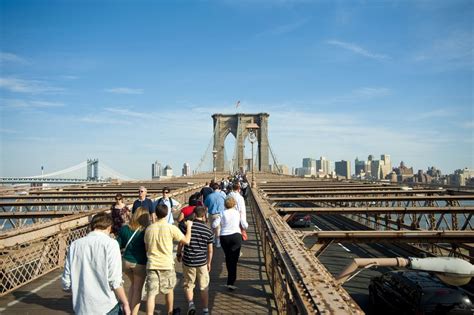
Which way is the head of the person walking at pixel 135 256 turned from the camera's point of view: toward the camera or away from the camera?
away from the camera

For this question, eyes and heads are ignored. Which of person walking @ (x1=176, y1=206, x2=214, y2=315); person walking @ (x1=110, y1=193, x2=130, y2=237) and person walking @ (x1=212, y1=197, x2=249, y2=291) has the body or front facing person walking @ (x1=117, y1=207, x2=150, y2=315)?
person walking @ (x1=110, y1=193, x2=130, y2=237)

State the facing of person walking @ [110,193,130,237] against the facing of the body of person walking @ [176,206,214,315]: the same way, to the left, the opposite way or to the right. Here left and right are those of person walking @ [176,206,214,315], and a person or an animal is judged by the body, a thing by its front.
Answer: the opposite way

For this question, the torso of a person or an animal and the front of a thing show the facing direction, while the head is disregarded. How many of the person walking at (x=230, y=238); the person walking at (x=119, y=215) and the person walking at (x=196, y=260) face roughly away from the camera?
2

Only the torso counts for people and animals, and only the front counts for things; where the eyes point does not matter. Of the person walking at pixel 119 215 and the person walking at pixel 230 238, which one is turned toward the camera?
the person walking at pixel 119 215

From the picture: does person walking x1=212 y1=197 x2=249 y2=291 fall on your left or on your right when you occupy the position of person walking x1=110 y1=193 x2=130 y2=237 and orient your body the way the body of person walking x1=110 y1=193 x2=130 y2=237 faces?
on your left

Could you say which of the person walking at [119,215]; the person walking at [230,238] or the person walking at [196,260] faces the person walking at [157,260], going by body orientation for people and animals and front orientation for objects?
the person walking at [119,215]

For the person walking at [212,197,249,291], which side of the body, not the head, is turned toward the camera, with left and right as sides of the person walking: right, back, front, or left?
back

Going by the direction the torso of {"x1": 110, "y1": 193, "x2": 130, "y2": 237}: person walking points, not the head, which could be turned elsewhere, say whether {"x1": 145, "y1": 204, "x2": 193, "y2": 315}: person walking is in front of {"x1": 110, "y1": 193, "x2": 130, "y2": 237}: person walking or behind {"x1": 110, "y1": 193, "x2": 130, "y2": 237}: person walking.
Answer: in front

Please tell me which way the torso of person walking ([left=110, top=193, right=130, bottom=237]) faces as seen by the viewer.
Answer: toward the camera

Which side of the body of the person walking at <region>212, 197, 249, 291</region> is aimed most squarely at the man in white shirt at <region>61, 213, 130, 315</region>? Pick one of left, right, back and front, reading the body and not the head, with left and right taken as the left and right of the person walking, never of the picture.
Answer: back

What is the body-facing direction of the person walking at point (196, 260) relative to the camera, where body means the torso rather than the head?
away from the camera

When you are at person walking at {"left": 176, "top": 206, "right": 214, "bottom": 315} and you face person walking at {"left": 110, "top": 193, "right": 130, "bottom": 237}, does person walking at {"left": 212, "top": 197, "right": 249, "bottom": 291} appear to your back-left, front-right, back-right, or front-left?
front-right

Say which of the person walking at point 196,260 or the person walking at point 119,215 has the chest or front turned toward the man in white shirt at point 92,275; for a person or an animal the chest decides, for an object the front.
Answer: the person walking at point 119,215

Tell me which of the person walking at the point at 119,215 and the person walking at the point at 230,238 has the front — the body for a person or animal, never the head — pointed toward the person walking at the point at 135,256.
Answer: the person walking at the point at 119,215

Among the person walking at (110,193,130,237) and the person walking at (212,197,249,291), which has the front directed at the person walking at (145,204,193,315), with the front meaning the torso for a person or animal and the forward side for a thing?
the person walking at (110,193,130,237)

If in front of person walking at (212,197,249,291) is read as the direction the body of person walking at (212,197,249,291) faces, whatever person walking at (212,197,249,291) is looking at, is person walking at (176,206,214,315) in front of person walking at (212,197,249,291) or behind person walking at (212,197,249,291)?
behind
